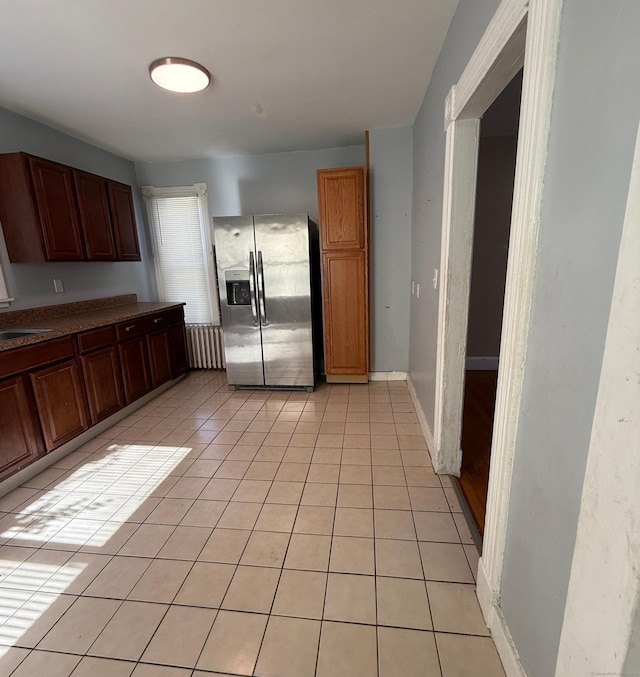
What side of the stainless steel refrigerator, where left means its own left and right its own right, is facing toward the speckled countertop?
right

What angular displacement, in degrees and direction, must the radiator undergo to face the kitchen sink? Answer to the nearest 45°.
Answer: approximately 45° to its right

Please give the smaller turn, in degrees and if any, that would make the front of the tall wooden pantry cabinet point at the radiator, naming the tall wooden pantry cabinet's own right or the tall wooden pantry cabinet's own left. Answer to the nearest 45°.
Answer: approximately 90° to the tall wooden pantry cabinet's own right

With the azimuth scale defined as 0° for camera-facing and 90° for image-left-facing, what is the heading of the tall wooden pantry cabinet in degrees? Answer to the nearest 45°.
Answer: approximately 0°

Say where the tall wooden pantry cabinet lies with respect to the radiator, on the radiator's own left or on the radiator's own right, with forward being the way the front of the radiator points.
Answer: on the radiator's own left

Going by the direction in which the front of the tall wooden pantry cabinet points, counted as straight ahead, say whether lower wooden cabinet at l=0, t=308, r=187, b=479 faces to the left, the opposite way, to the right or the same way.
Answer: to the left

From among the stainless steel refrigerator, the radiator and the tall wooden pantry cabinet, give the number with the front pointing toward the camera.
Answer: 3

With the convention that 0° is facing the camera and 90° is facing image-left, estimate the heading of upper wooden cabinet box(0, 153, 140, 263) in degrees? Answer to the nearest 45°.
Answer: approximately 315°

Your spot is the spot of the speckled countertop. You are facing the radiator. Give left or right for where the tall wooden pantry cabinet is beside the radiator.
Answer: right

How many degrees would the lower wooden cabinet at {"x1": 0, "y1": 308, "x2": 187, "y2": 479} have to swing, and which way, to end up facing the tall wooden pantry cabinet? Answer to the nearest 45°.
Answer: approximately 45° to its left

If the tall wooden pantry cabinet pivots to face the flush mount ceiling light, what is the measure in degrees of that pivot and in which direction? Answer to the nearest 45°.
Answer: approximately 45° to its right

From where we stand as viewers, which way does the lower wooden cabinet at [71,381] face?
facing the viewer and to the right of the viewer

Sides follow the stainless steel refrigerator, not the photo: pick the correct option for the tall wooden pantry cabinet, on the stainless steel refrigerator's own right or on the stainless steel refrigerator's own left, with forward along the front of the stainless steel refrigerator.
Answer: on the stainless steel refrigerator's own left
